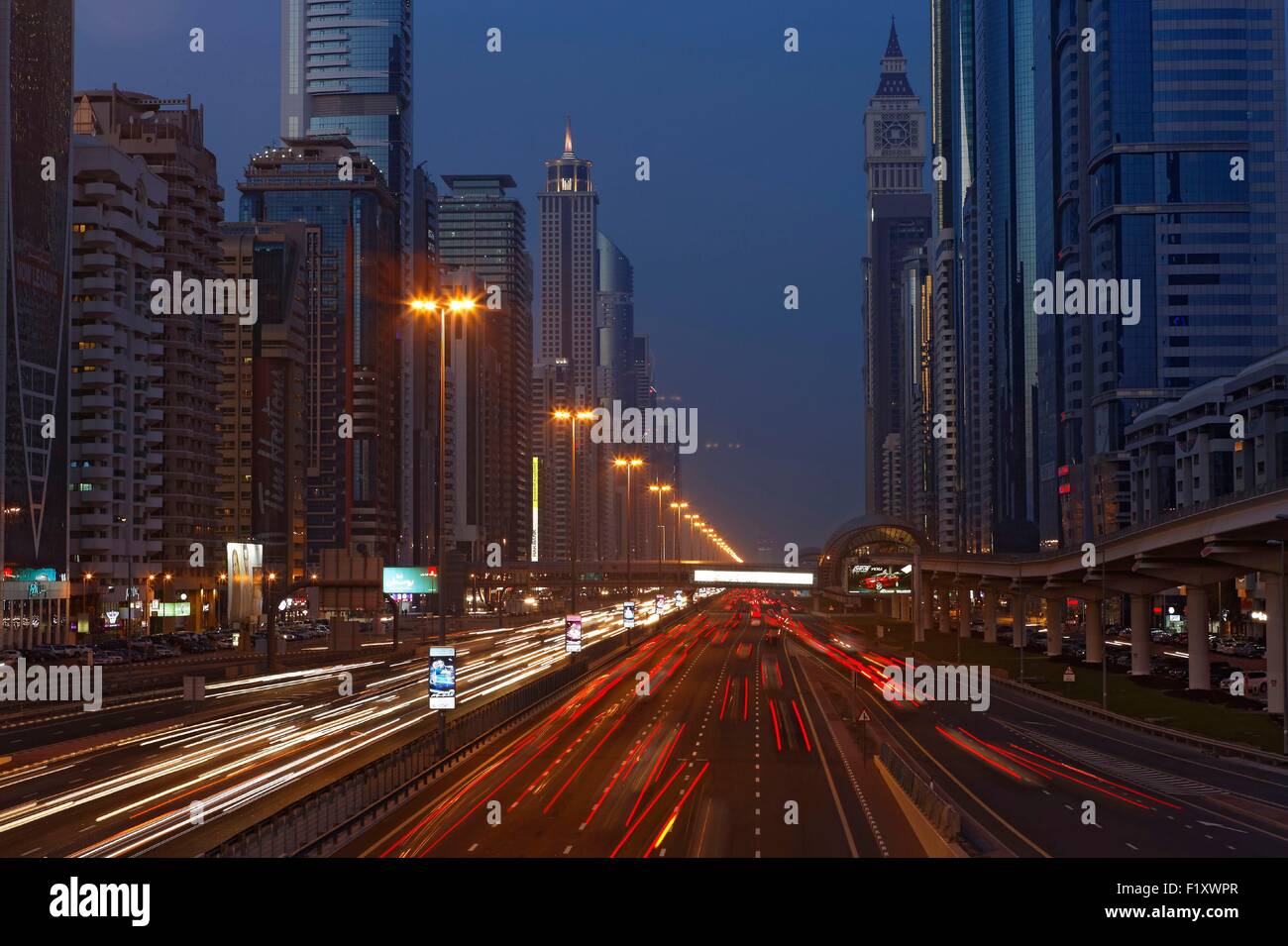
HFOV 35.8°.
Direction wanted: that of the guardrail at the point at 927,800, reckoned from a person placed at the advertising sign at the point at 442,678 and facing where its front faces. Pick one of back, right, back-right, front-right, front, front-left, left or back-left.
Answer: front-left

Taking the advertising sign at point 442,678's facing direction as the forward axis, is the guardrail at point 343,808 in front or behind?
in front

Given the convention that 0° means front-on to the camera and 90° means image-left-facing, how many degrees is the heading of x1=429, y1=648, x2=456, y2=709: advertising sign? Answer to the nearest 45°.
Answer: approximately 0°
